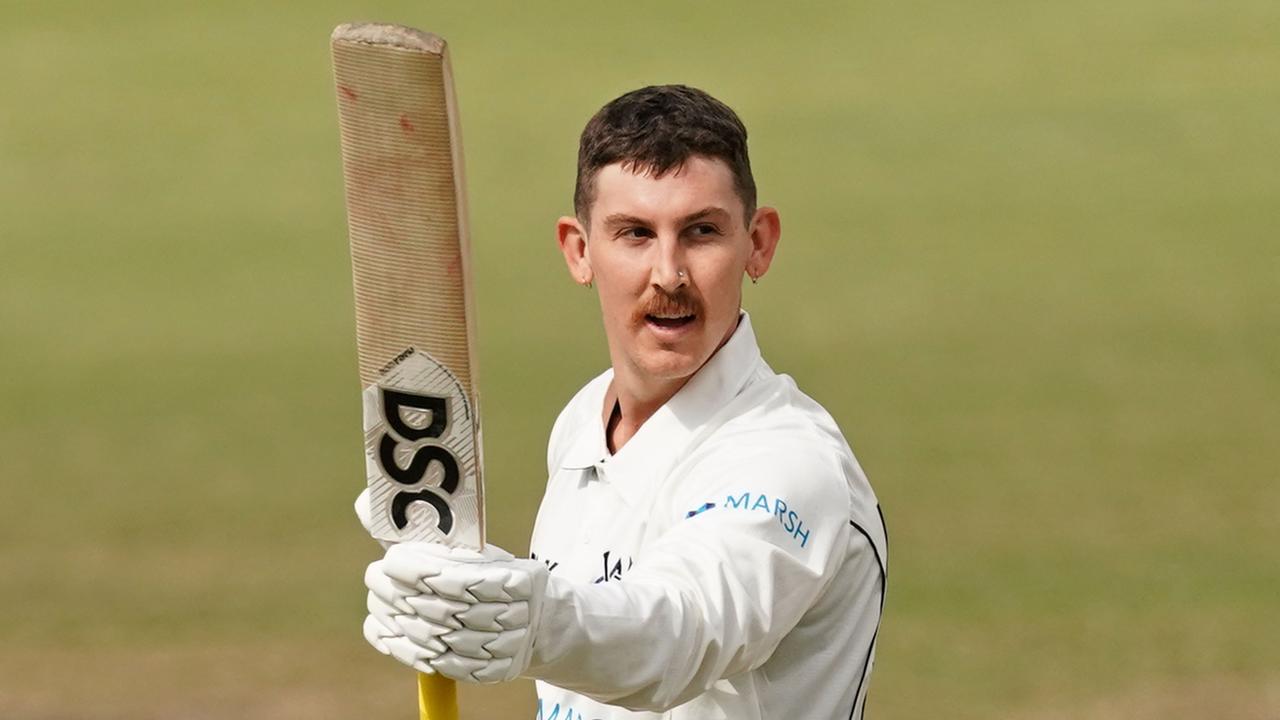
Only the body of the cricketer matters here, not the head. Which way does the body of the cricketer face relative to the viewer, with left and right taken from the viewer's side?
facing the viewer and to the left of the viewer
